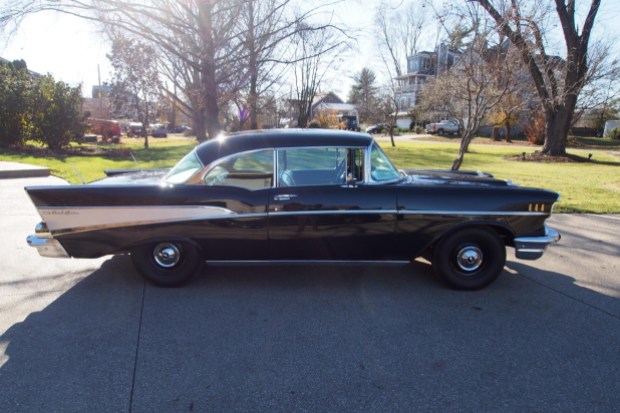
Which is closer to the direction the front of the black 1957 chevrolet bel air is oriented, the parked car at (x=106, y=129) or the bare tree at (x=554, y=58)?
the bare tree

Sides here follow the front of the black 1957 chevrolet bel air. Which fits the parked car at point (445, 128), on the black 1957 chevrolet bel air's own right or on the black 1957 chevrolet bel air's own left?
on the black 1957 chevrolet bel air's own left

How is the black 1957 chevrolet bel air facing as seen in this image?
to the viewer's right

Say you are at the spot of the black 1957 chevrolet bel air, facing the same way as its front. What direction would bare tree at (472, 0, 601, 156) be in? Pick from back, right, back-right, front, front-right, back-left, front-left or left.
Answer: front-left

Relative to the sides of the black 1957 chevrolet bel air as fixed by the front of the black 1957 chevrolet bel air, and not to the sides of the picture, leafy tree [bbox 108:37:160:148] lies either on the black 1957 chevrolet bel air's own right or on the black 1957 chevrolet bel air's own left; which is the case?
on the black 1957 chevrolet bel air's own left

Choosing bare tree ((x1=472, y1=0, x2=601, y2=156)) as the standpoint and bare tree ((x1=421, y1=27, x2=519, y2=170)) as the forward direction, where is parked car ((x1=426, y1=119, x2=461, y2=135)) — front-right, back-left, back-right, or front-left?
back-right

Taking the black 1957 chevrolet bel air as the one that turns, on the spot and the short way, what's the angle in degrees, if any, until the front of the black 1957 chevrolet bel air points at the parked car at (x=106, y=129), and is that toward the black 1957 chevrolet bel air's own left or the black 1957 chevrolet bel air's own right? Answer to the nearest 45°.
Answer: approximately 135° to the black 1957 chevrolet bel air's own left
